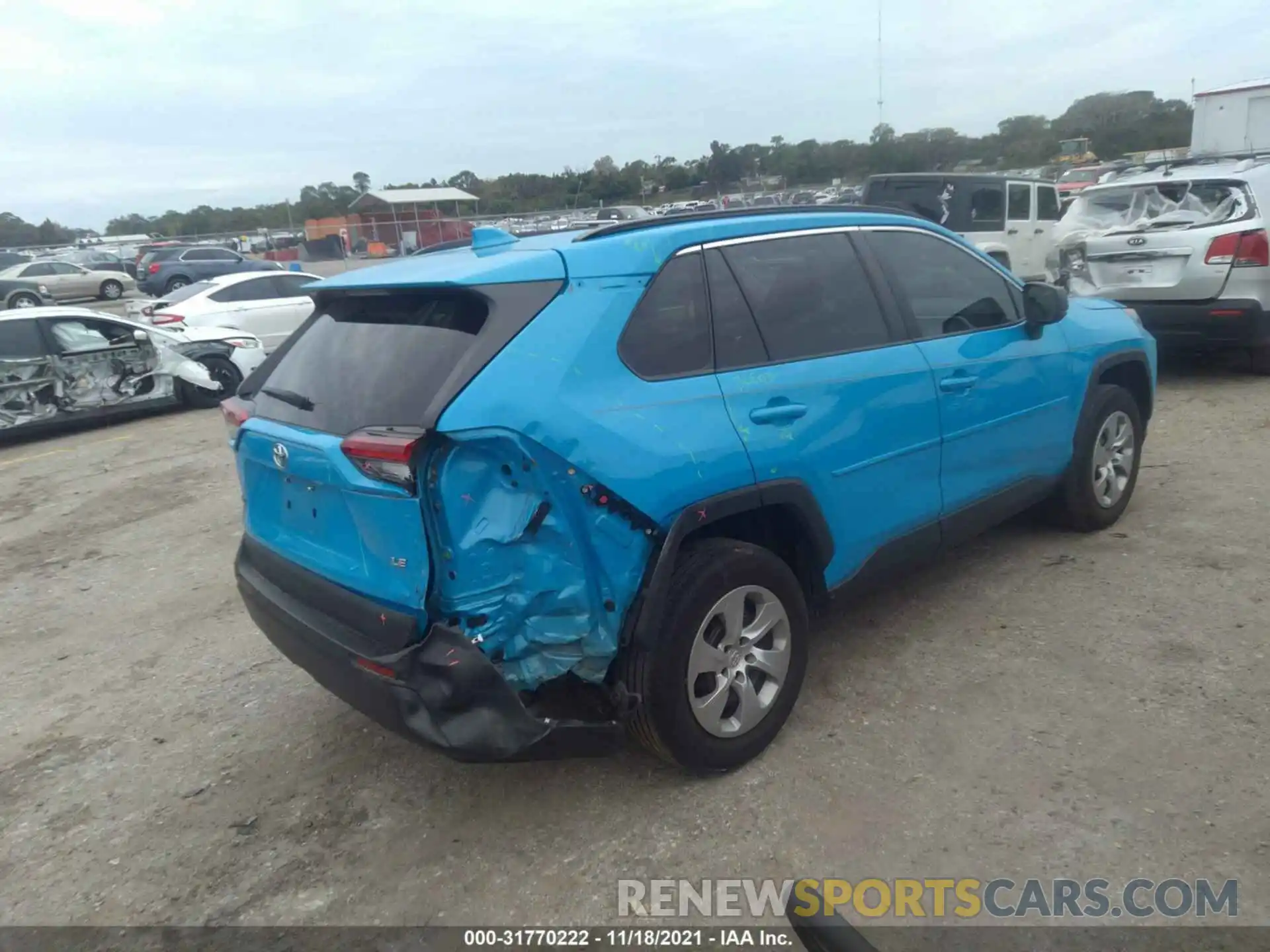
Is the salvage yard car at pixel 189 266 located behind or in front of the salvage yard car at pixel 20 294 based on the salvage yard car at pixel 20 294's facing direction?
in front

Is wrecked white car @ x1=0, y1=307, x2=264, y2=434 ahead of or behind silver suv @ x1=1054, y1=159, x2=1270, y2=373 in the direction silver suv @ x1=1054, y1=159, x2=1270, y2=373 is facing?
behind

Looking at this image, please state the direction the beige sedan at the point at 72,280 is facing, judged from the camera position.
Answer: facing to the right of the viewer

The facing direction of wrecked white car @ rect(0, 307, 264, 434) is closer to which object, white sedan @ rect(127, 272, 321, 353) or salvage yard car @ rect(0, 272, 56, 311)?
the white sedan

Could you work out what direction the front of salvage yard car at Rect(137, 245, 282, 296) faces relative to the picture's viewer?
facing away from the viewer and to the right of the viewer

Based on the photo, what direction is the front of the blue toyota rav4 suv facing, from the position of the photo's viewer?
facing away from the viewer and to the right of the viewer

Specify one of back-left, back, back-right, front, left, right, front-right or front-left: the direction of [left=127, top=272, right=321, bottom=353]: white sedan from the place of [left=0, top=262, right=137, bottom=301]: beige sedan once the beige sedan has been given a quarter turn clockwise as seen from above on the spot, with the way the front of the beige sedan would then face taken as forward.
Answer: front

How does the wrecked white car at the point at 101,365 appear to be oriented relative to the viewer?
to the viewer's right

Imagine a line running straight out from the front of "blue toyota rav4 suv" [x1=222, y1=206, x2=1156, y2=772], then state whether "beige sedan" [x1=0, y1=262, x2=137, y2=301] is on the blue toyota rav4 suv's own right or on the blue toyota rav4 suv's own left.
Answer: on the blue toyota rav4 suv's own left

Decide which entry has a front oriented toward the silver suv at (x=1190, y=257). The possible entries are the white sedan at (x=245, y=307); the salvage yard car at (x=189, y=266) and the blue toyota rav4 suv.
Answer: the blue toyota rav4 suv

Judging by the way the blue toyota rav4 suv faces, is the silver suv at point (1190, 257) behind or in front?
in front

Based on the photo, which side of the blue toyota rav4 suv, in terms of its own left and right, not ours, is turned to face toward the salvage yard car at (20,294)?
left
